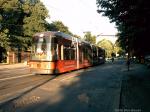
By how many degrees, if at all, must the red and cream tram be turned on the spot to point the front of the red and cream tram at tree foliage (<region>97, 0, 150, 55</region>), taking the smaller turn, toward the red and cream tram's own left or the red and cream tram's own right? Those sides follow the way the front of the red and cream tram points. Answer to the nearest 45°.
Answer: approximately 90° to the red and cream tram's own left

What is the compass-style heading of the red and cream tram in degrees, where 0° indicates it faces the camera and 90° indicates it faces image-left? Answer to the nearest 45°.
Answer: approximately 45°
